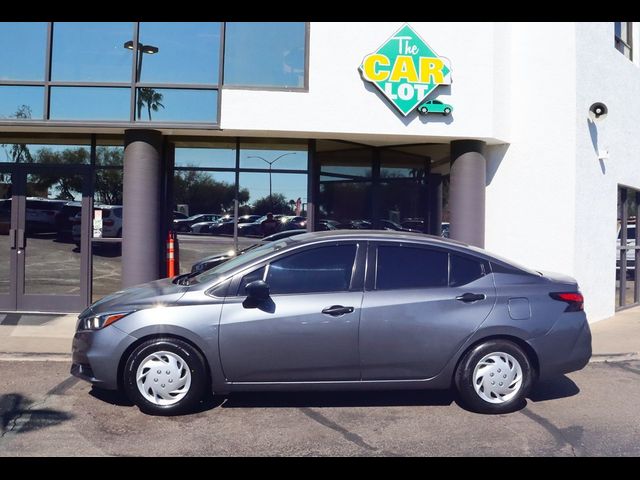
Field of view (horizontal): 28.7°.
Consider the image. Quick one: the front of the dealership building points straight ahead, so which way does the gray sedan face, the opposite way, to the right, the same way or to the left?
to the right

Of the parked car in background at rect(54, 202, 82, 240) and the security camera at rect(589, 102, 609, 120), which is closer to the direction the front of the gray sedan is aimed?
the parked car in background

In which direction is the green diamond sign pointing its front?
toward the camera

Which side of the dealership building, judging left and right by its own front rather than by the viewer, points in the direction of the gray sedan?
front

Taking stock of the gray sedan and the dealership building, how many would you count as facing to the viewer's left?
1

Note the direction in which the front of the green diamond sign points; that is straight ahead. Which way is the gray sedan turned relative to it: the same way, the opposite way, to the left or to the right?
to the right

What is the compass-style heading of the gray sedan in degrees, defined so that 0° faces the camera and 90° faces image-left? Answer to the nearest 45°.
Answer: approximately 90°

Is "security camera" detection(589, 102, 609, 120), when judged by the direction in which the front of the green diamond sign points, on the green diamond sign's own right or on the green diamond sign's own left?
on the green diamond sign's own left

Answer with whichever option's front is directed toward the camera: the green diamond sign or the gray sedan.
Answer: the green diamond sign
